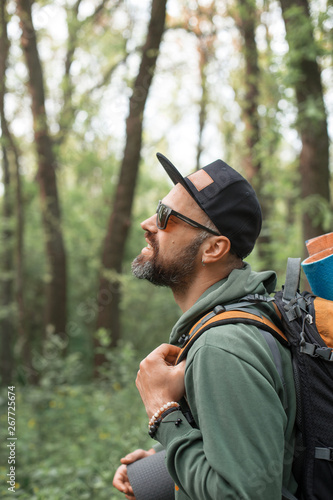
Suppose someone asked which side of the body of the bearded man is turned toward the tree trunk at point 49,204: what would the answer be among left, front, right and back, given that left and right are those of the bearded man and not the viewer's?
right

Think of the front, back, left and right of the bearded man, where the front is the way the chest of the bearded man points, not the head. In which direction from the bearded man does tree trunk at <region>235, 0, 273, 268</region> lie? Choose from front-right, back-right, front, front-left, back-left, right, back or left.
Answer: right

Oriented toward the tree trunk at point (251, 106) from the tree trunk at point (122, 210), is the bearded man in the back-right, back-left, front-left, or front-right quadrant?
back-right

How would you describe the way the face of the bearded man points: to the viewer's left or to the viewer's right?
to the viewer's left

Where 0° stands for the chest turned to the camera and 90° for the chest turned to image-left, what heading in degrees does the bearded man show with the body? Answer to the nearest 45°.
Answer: approximately 90°

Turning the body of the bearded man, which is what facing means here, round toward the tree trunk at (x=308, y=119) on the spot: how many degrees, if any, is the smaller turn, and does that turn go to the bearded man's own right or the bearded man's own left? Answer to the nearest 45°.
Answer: approximately 90° to the bearded man's own right

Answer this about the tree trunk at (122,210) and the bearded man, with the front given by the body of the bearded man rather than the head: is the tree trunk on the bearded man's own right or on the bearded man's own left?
on the bearded man's own right
